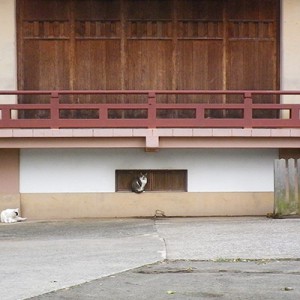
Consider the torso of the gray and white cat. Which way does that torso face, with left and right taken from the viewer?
facing the viewer and to the right of the viewer

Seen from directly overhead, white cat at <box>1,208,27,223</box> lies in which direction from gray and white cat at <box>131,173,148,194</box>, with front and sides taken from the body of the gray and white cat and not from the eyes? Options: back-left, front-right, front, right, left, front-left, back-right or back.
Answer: back-right
